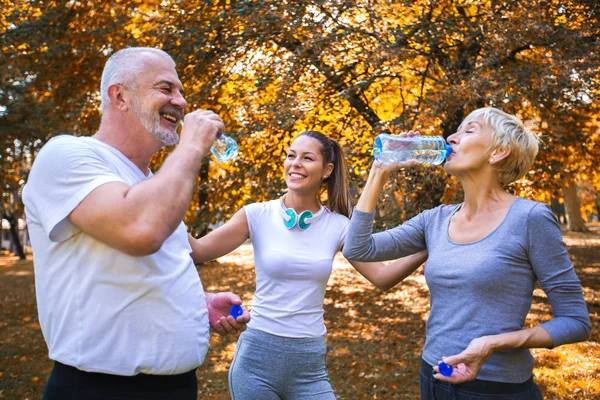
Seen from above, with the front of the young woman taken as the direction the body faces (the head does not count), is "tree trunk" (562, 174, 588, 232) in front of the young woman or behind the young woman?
behind

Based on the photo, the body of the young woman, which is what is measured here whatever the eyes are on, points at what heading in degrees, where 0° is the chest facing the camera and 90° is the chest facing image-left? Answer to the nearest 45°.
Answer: approximately 0°

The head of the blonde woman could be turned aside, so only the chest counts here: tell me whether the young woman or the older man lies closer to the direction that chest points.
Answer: the older man

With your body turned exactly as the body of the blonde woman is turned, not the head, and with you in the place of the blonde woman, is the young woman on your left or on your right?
on your right

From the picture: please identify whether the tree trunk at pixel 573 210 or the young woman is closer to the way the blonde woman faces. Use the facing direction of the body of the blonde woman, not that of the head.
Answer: the young woman

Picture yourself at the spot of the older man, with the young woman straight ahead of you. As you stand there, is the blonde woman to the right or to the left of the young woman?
right

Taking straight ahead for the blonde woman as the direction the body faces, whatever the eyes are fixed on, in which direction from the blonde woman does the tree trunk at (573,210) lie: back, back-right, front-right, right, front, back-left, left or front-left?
back-right

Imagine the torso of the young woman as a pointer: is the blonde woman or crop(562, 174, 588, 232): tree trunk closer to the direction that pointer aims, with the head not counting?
the blonde woman

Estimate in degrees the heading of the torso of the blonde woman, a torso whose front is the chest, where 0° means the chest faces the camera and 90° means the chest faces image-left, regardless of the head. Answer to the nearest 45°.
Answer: approximately 45°
